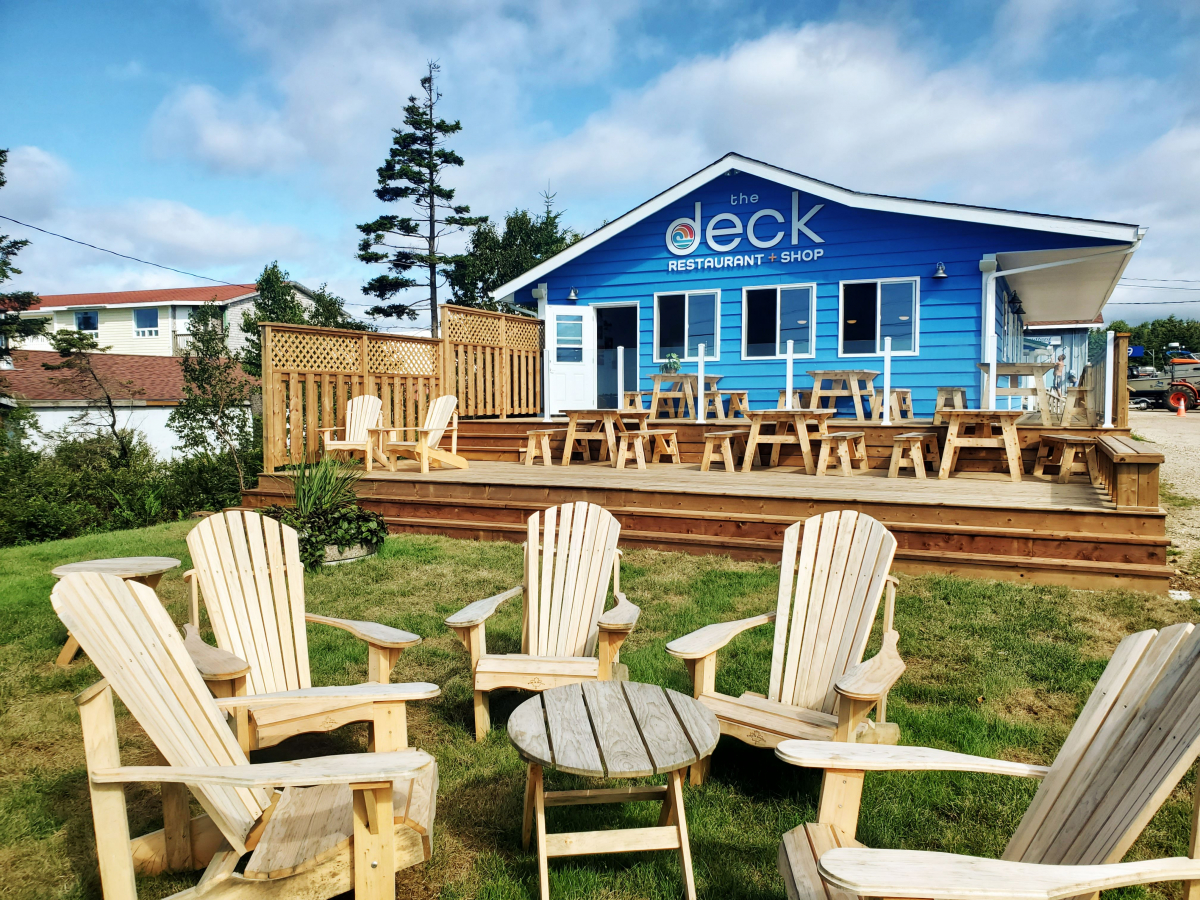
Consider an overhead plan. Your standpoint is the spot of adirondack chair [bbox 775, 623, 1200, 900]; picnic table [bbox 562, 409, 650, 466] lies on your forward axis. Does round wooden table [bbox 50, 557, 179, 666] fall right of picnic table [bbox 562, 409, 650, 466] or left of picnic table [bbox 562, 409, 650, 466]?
left

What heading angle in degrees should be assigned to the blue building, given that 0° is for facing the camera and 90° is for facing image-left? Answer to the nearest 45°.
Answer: approximately 0°

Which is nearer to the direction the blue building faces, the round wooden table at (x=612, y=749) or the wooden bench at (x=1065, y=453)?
the round wooden table

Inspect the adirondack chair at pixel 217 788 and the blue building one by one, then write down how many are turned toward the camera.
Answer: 1

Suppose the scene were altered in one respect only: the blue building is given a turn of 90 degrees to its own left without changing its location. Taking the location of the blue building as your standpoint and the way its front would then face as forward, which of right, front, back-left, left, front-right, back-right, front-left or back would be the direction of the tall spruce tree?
back-left

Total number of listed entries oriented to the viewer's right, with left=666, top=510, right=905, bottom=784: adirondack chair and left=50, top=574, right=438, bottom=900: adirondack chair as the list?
1

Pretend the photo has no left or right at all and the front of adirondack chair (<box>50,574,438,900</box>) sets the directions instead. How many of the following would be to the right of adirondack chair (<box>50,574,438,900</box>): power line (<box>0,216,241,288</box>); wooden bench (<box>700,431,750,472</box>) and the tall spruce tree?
0

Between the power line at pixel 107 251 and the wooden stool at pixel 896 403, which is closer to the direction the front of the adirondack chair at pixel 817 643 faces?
the power line

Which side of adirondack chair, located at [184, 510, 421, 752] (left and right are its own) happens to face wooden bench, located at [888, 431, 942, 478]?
left

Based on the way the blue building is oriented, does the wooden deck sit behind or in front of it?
in front

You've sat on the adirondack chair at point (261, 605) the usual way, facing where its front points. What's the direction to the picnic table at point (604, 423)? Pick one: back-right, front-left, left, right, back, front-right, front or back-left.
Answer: left

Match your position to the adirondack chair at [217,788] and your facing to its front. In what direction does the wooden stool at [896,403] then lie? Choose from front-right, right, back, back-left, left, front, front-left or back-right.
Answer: front-left

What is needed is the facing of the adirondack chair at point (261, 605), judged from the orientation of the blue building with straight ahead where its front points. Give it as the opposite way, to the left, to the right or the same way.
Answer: to the left

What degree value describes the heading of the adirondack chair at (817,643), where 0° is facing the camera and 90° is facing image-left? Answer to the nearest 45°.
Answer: approximately 45°

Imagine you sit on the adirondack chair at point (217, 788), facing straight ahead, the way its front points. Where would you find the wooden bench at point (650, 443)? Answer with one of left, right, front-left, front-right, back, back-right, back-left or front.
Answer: front-left

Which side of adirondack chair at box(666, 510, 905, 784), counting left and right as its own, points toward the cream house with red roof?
right

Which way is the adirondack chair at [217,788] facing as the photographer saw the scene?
facing to the right of the viewer

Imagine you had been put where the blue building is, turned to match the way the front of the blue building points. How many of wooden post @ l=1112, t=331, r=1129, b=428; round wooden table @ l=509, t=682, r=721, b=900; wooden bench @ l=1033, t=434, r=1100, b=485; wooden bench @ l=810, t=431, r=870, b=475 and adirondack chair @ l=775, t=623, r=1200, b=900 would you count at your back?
0

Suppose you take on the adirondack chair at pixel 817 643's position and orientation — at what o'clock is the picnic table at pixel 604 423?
The picnic table is roughly at 4 o'clock from the adirondack chair.

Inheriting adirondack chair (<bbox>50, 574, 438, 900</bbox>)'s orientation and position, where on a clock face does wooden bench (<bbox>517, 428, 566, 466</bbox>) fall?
The wooden bench is roughly at 10 o'clock from the adirondack chair.
